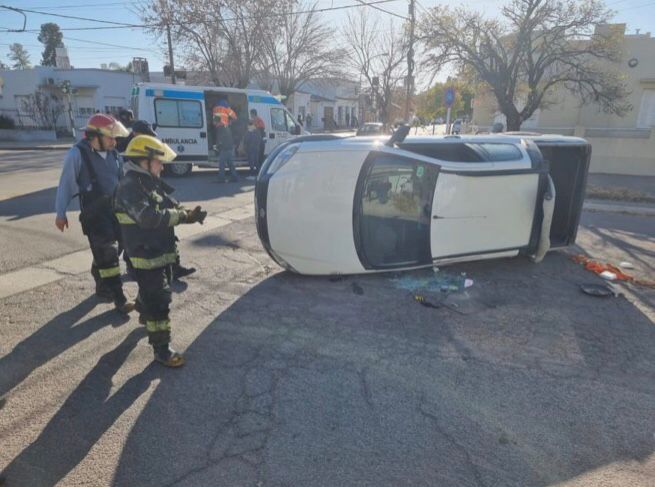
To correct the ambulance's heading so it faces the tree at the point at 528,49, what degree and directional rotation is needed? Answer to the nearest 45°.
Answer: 0° — it already faces it

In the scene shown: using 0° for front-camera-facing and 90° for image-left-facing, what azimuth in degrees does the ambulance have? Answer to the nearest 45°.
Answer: approximately 270°

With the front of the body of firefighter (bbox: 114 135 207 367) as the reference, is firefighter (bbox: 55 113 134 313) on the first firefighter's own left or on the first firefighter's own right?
on the first firefighter's own left

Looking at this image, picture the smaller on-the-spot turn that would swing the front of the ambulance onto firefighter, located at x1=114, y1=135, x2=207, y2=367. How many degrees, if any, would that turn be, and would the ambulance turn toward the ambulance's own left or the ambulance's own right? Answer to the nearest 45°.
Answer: approximately 90° to the ambulance's own right

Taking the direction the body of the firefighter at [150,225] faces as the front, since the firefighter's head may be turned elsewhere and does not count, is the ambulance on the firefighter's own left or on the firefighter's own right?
on the firefighter's own left

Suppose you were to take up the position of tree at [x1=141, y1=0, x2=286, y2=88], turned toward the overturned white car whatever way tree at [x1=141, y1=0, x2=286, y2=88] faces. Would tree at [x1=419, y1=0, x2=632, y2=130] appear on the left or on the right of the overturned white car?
left

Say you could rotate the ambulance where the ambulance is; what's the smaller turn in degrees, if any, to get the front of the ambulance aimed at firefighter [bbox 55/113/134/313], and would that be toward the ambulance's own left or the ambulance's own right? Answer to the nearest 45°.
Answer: approximately 90° to the ambulance's own right

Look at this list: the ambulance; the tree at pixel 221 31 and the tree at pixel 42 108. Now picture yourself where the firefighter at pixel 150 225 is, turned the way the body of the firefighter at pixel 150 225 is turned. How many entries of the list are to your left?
3

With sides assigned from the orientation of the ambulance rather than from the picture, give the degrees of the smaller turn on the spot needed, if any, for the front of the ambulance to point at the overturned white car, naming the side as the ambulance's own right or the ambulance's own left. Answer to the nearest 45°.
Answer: approximately 90° to the ambulance's own right

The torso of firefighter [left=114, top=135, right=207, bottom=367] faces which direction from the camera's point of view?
to the viewer's right

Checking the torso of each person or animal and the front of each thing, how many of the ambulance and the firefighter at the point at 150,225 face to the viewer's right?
2
